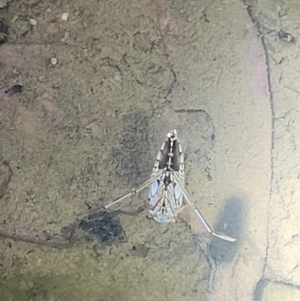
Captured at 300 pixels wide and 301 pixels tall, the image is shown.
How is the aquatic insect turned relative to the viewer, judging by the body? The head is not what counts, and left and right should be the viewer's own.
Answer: facing the viewer
